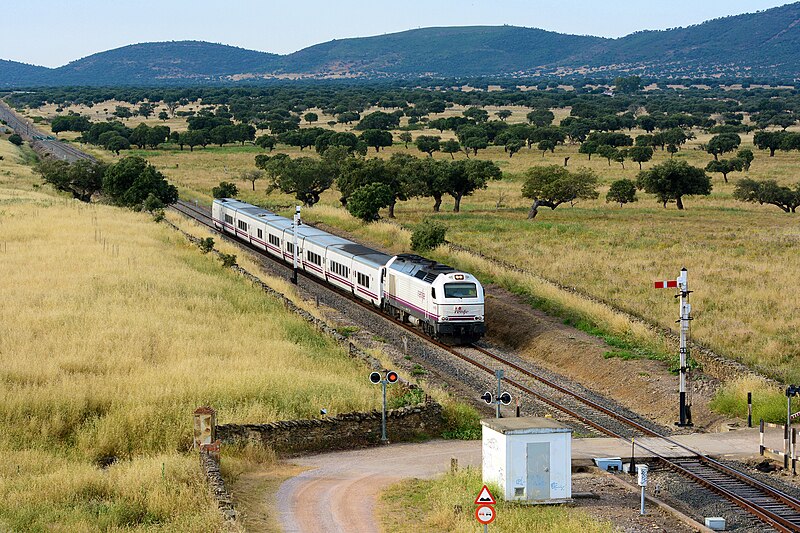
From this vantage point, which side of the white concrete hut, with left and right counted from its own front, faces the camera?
front

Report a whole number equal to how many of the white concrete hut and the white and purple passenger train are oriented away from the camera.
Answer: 0

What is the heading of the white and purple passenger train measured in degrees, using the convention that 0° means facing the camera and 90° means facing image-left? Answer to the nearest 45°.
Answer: approximately 315°

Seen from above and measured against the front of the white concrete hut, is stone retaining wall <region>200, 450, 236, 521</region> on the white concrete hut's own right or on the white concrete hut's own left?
on the white concrete hut's own right

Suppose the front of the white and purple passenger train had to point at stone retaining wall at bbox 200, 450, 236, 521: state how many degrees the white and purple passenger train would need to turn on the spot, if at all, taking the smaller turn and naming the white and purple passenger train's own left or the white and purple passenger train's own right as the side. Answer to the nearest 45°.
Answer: approximately 45° to the white and purple passenger train's own right

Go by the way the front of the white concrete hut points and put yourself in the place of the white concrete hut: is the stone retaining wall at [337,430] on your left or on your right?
on your right

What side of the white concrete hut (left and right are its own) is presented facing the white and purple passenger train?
back

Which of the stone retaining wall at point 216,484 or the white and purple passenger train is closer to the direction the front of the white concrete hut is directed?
the stone retaining wall

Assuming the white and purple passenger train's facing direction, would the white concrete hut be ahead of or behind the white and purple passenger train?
ahead
